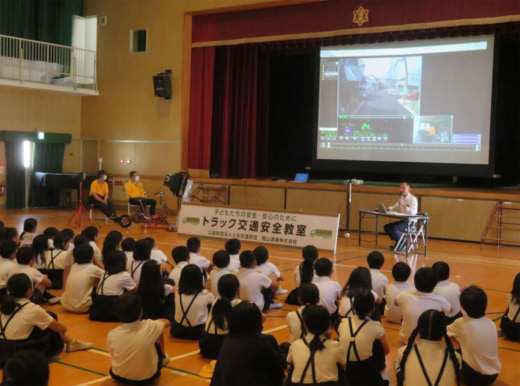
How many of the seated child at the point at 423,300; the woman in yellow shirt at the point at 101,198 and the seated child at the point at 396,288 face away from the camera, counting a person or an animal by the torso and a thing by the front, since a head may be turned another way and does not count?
2

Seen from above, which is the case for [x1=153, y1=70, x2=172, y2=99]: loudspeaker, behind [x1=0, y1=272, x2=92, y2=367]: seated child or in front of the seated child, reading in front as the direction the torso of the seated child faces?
in front

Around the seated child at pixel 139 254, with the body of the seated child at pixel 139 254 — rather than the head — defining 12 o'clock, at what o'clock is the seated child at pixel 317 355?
the seated child at pixel 317 355 is roughly at 4 o'clock from the seated child at pixel 139 254.

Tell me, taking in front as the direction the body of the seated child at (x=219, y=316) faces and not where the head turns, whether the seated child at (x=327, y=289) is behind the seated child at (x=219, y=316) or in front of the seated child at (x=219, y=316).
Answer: in front

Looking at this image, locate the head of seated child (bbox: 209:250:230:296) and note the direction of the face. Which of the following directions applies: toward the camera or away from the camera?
away from the camera

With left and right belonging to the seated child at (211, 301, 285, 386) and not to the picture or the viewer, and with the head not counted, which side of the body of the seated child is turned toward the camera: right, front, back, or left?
back

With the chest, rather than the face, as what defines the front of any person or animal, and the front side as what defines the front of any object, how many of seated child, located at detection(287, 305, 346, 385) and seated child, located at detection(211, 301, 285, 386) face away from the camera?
2

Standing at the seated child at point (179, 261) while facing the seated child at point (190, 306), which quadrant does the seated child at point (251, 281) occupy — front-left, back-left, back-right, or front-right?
front-left

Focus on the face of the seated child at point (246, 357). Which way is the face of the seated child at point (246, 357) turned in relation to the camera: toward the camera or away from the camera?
away from the camera

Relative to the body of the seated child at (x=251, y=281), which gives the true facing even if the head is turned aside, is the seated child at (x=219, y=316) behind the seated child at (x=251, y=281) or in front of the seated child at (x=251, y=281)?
behind

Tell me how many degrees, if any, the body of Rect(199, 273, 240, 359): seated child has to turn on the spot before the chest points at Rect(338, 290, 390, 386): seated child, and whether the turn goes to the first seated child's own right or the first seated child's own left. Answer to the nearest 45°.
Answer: approximately 90° to the first seated child's own right

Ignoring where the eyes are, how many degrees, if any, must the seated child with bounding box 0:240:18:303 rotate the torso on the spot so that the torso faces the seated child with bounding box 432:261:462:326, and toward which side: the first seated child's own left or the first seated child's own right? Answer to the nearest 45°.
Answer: approximately 90° to the first seated child's own right

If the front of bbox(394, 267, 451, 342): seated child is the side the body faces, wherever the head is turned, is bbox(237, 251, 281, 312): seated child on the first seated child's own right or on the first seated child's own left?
on the first seated child's own left

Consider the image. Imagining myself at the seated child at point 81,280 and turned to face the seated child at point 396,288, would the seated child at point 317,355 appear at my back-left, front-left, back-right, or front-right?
front-right

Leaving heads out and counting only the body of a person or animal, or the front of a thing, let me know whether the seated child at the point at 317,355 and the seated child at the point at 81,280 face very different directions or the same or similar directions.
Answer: same or similar directions

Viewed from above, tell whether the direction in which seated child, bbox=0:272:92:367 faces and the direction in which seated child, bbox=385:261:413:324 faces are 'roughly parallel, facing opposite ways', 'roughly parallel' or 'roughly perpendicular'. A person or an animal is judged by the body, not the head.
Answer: roughly parallel

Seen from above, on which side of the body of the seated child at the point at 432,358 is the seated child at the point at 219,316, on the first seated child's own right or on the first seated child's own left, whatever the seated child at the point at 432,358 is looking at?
on the first seated child's own left
